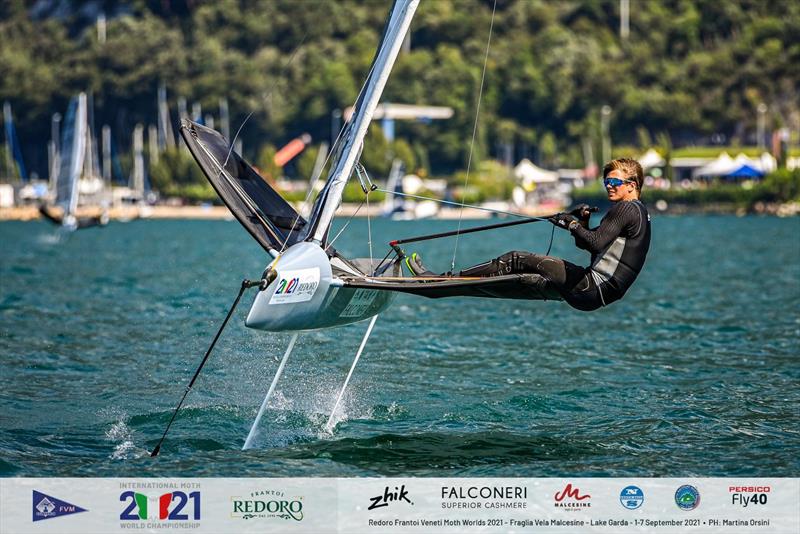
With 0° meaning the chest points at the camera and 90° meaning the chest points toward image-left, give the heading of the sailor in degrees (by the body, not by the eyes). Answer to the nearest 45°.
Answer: approximately 90°

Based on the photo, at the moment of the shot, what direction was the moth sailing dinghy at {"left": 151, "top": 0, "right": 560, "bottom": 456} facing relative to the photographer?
facing the viewer and to the left of the viewer
